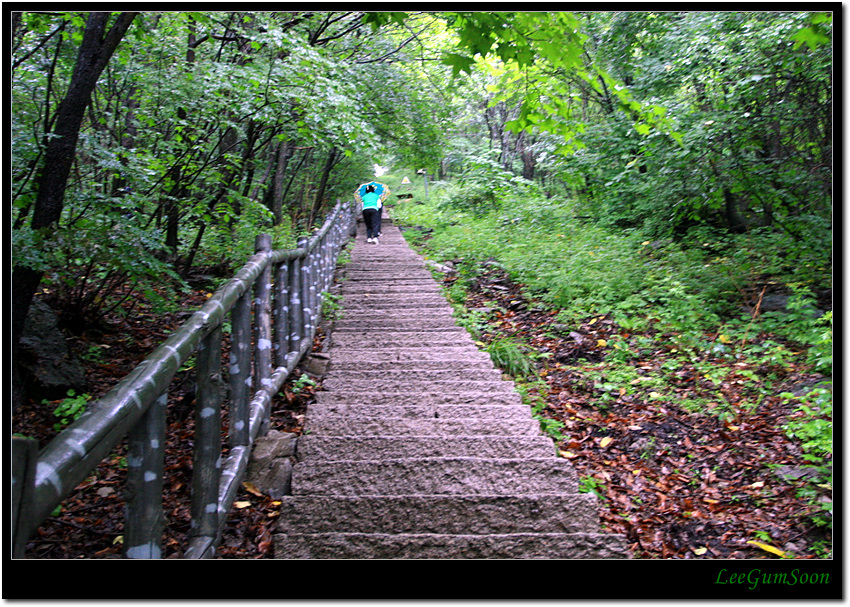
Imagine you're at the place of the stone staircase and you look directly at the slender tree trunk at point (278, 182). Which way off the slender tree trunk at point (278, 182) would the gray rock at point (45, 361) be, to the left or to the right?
left

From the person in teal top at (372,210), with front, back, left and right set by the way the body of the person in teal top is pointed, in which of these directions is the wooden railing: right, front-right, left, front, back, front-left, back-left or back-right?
back

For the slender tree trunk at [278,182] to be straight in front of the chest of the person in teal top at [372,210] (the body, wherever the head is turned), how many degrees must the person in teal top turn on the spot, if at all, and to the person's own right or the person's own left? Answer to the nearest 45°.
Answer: approximately 135° to the person's own left

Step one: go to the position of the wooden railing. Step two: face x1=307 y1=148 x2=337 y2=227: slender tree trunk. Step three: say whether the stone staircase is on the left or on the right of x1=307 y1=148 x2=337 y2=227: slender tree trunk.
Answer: right

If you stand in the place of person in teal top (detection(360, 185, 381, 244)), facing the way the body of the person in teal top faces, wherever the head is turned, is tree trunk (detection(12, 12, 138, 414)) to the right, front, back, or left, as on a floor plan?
back

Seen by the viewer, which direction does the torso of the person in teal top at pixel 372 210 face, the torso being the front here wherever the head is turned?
away from the camera
